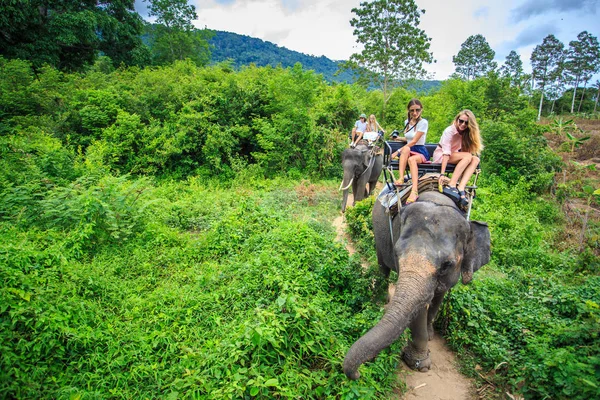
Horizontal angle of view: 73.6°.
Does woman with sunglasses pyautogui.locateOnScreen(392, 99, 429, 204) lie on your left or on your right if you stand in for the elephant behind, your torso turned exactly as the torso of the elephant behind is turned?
on your left

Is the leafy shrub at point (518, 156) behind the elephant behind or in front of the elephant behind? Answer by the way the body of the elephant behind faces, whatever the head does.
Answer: behind

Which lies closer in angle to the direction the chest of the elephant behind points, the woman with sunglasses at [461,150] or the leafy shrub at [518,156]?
the woman with sunglasses

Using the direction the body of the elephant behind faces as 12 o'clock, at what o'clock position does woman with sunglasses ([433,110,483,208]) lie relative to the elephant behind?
The woman with sunglasses is roughly at 10 o'clock from the elephant behind.

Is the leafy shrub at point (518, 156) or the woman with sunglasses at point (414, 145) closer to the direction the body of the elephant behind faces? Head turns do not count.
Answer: the woman with sunglasses

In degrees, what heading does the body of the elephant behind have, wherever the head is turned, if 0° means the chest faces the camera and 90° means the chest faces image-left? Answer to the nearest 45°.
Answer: approximately 45°
